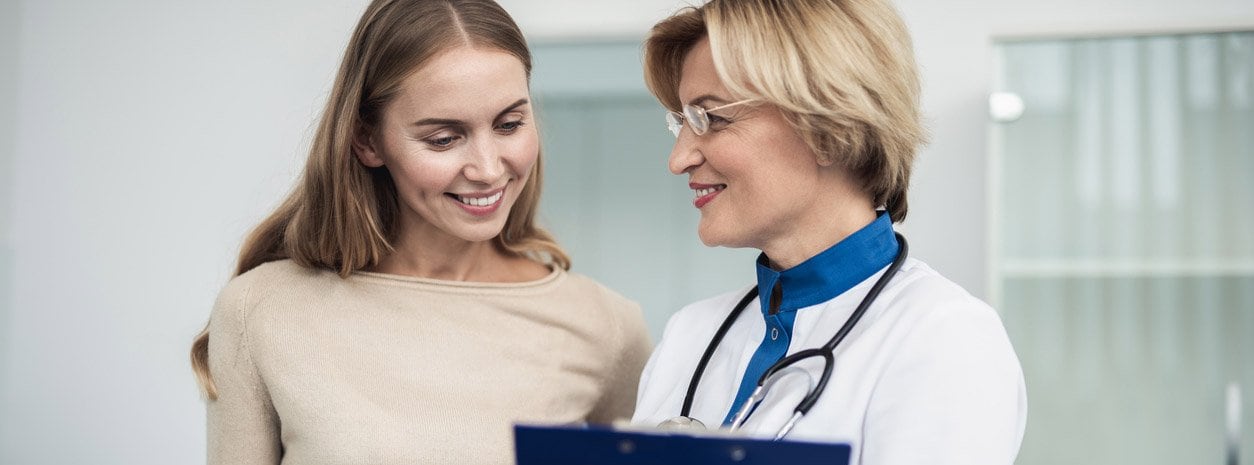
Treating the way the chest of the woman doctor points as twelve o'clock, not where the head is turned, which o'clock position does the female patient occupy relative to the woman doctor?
The female patient is roughly at 2 o'clock from the woman doctor.

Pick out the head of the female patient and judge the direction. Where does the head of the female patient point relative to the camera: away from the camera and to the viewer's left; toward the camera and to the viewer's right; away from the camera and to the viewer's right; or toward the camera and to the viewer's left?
toward the camera and to the viewer's right

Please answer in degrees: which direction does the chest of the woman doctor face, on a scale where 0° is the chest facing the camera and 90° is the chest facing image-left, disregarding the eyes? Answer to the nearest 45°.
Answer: approximately 45°

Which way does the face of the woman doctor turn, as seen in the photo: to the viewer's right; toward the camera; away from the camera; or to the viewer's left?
to the viewer's left

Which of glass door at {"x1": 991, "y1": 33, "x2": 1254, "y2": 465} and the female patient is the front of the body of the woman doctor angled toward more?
the female patient

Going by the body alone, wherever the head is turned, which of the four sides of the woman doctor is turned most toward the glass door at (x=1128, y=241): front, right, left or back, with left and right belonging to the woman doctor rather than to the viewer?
back
